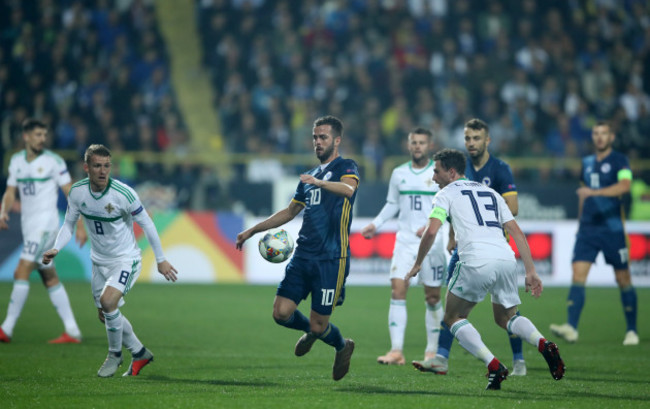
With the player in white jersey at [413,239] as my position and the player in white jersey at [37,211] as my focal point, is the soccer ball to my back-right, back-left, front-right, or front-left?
front-left

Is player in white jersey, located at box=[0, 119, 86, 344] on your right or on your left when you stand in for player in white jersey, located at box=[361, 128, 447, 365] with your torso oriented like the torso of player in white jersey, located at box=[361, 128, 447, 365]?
on your right

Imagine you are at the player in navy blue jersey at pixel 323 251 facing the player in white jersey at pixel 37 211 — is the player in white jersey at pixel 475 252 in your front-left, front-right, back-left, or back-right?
back-right

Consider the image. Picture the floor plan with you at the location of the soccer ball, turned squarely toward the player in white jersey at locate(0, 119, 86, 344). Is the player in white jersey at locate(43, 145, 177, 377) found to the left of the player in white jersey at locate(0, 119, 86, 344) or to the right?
left

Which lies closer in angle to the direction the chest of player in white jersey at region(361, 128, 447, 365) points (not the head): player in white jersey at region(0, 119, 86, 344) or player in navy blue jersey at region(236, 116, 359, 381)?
the player in navy blue jersey

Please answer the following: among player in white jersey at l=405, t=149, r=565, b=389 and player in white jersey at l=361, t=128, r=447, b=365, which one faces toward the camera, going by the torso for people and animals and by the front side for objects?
player in white jersey at l=361, t=128, r=447, b=365

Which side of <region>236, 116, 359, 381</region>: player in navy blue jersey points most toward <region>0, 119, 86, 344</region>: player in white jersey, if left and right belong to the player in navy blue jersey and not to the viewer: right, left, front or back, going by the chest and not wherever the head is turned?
right

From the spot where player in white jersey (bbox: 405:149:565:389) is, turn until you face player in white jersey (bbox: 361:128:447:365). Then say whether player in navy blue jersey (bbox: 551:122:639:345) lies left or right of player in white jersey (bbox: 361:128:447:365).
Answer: right

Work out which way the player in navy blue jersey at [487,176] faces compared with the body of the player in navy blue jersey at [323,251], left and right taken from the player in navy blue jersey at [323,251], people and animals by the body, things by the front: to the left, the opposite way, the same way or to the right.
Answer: the same way

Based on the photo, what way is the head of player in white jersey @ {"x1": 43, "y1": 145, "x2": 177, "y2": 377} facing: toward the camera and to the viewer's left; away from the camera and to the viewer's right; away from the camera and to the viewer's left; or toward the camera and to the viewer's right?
toward the camera and to the viewer's right

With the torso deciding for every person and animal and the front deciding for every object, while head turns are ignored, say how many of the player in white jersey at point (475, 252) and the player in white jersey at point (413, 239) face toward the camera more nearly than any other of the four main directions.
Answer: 1

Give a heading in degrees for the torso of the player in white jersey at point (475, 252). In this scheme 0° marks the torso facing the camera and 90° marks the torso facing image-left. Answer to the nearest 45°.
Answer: approximately 135°

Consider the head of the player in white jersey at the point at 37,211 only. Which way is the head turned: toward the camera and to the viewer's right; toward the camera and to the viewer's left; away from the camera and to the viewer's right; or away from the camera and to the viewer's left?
toward the camera and to the viewer's right

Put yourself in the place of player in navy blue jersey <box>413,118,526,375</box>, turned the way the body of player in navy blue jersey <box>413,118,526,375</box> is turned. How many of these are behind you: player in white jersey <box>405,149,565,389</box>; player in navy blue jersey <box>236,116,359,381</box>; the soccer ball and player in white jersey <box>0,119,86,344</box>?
0

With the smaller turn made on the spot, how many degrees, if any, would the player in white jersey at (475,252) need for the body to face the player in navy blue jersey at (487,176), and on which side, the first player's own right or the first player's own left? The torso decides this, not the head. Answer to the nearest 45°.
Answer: approximately 45° to the first player's own right

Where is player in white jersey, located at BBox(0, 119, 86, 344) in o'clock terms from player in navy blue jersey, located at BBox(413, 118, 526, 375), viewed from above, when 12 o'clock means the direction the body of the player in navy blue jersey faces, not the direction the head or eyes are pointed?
The player in white jersey is roughly at 2 o'clock from the player in navy blue jersey.

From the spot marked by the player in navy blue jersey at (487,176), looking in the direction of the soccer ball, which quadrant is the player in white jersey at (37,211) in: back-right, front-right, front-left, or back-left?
front-right

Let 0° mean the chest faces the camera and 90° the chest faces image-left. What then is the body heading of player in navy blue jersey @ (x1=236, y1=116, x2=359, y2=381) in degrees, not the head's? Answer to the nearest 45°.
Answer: approximately 45°

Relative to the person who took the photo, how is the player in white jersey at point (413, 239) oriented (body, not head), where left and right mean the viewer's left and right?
facing the viewer

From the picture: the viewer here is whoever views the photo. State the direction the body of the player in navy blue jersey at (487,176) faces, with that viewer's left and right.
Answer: facing the viewer and to the left of the viewer

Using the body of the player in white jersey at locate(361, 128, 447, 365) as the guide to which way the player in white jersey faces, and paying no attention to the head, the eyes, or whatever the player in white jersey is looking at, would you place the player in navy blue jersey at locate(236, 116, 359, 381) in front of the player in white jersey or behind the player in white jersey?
in front
